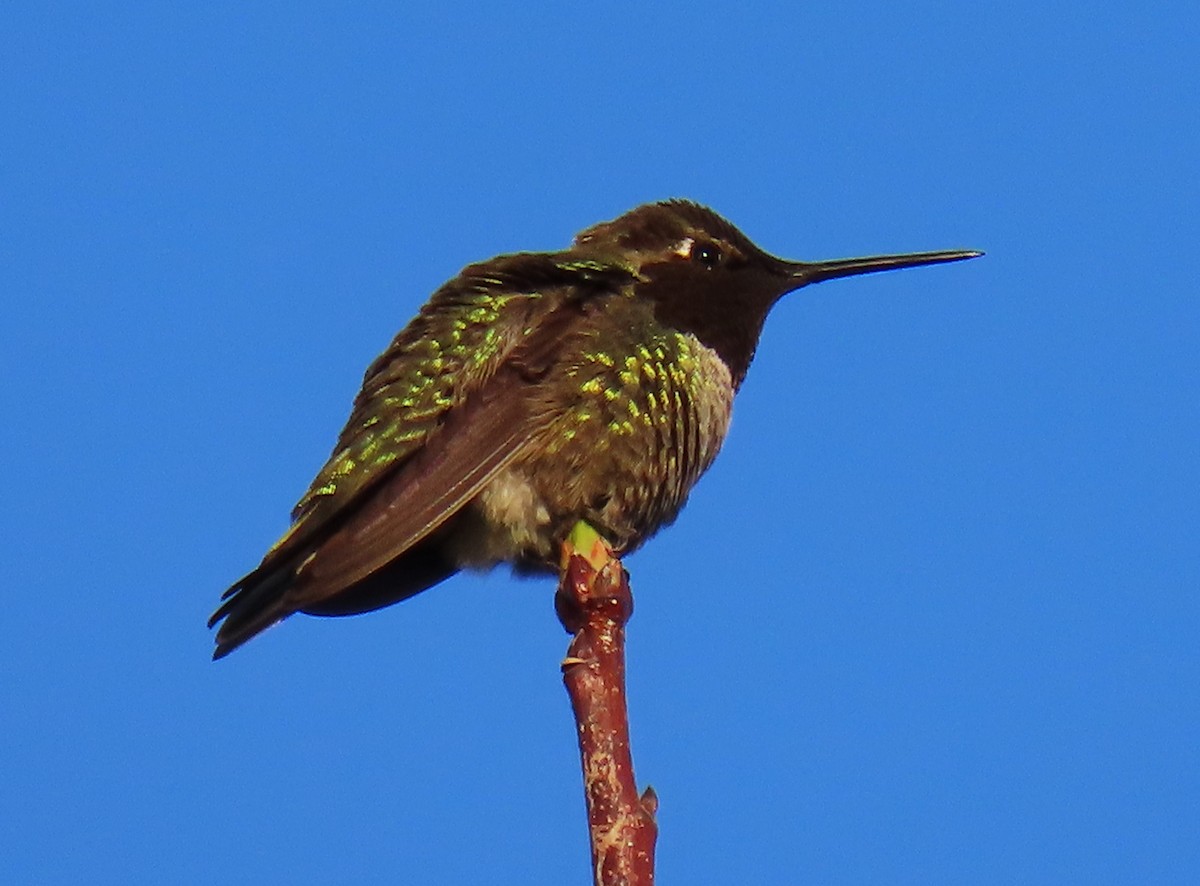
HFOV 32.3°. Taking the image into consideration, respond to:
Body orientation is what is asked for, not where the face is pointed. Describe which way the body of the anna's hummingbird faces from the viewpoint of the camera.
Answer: to the viewer's right
